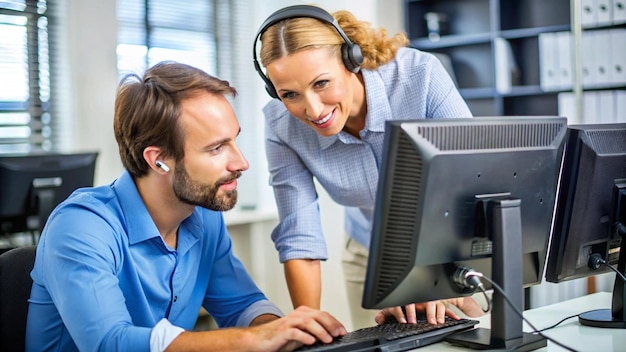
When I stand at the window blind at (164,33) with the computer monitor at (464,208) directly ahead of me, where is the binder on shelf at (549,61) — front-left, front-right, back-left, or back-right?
front-left

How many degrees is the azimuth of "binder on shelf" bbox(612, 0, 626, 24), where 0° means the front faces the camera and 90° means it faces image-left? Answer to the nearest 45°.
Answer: approximately 0°

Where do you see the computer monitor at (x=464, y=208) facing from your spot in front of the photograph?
facing away from the viewer and to the left of the viewer

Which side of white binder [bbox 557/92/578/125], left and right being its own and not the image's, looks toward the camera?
front

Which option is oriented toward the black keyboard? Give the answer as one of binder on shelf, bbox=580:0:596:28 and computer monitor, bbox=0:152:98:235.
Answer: the binder on shelf

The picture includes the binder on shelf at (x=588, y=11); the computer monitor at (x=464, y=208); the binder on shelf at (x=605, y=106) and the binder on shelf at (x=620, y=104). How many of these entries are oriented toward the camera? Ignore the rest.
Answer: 3

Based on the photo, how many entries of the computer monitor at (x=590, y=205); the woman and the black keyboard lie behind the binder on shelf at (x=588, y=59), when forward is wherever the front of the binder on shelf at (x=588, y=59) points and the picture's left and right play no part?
0

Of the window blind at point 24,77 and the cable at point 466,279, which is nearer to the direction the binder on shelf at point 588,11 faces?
the cable

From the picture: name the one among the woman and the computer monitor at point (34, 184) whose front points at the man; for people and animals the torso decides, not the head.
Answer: the woman

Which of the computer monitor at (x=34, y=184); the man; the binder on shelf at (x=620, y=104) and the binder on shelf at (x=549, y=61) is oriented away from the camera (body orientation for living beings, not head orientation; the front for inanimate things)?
the computer monitor

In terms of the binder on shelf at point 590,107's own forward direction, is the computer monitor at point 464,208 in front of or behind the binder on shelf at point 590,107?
in front

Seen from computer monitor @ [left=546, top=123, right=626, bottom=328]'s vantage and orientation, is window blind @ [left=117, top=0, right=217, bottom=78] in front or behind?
in front

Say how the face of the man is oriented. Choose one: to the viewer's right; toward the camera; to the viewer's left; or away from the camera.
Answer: to the viewer's right

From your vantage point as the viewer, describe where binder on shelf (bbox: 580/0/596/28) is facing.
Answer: facing the viewer

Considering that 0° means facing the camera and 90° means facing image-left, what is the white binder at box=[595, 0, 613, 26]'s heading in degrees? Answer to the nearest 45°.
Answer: approximately 0°

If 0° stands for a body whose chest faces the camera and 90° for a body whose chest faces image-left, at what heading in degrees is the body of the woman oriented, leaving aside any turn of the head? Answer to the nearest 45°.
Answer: approximately 45°
